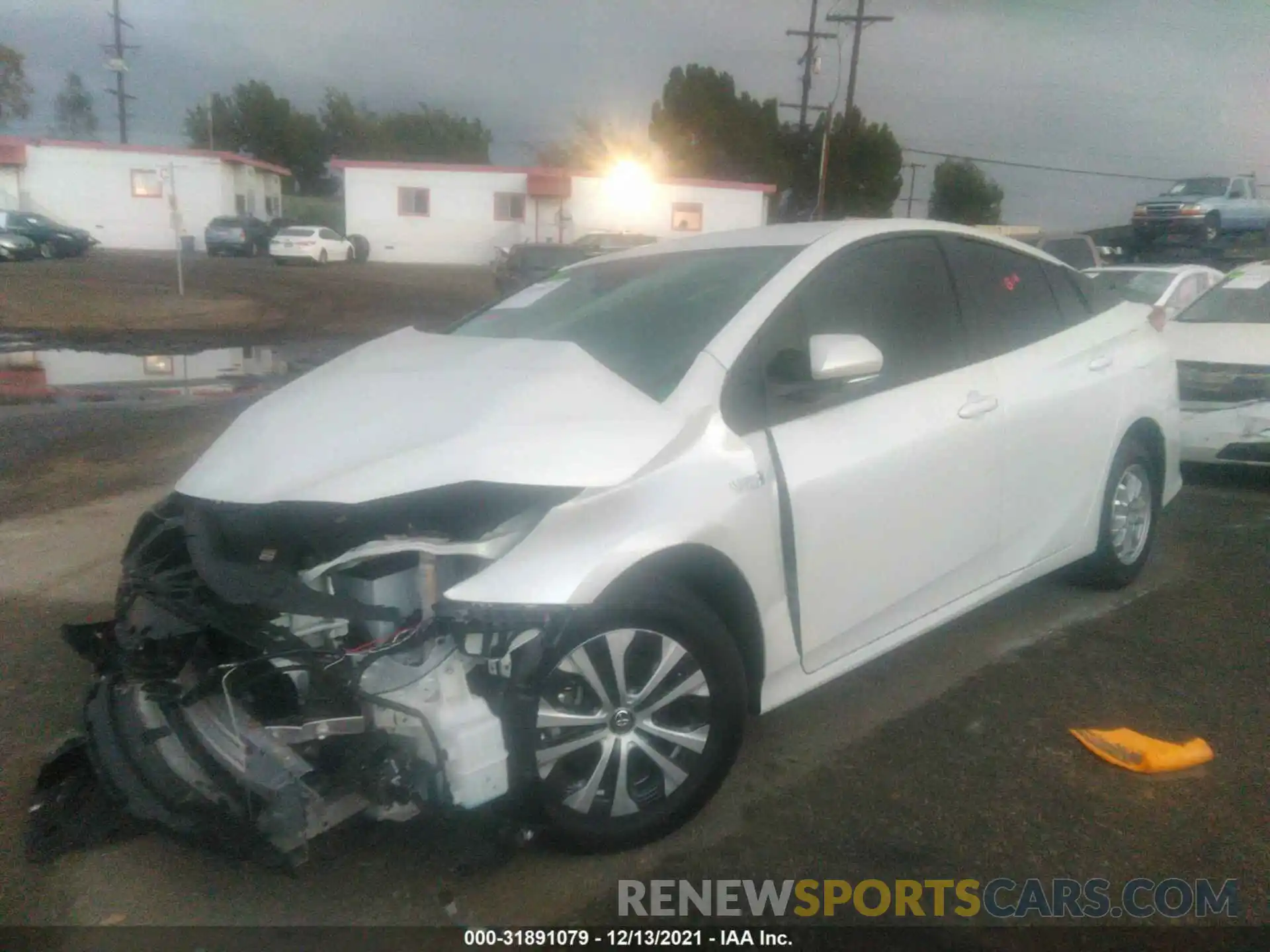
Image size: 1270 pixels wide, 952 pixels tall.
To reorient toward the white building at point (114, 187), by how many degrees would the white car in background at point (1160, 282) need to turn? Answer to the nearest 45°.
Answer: approximately 45° to its right

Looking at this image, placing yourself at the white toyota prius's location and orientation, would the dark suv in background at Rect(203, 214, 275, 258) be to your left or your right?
on your right

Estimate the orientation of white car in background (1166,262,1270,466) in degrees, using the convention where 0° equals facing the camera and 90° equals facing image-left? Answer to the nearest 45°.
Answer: approximately 0°

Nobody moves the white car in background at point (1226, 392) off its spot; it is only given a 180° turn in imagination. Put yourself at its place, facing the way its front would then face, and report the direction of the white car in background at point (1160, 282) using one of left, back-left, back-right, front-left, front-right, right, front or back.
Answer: front

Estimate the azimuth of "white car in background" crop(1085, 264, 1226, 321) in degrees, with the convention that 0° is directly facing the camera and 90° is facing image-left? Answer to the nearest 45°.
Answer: approximately 45°

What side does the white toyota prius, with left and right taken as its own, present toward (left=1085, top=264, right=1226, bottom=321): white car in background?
back

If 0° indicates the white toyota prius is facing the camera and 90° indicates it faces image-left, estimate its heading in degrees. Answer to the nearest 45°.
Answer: approximately 45°

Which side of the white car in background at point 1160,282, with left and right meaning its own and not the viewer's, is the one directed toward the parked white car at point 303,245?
right

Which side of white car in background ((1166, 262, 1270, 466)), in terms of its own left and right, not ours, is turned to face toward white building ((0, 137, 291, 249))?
right

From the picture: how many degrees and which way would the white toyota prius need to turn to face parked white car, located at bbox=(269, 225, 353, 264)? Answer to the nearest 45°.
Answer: approximately 135° to its right

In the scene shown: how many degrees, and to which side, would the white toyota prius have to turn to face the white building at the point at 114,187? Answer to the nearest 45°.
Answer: approximately 90° to its right

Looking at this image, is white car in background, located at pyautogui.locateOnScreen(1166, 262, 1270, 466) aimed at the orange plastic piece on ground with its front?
yes

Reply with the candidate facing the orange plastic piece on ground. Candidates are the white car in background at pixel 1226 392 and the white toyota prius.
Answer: the white car in background

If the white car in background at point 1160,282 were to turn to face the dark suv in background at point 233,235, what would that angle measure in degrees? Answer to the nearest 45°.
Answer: approximately 90° to its right
